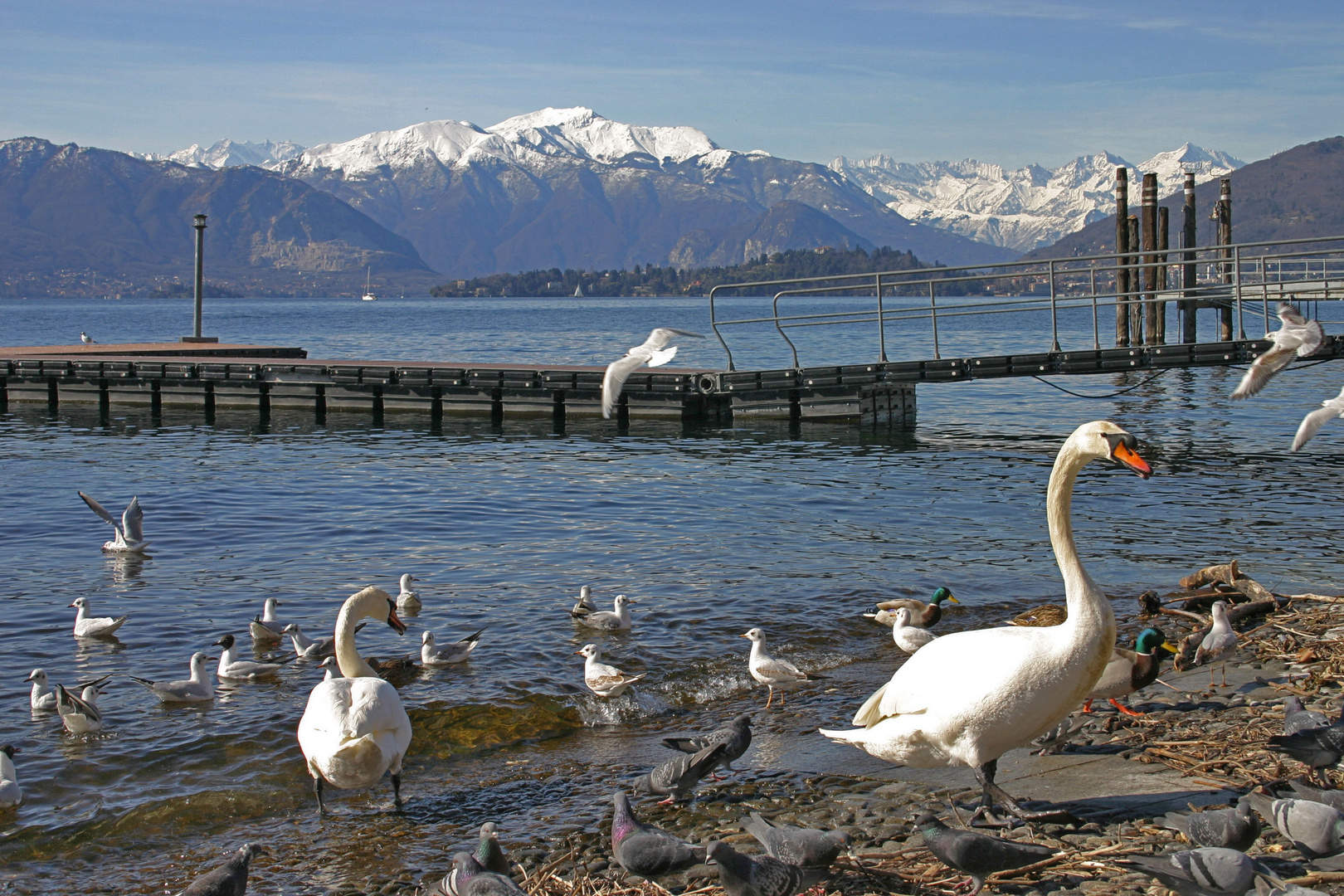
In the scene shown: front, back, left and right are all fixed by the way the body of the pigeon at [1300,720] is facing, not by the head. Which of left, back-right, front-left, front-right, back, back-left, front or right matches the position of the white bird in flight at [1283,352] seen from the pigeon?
right

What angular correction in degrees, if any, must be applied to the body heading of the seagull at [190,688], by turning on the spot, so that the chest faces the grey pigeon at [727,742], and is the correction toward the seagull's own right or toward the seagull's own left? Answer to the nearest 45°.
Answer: approximately 45° to the seagull's own right

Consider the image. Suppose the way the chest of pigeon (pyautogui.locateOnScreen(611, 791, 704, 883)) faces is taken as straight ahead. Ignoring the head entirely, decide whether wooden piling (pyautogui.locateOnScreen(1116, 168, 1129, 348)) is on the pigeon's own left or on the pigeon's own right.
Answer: on the pigeon's own right

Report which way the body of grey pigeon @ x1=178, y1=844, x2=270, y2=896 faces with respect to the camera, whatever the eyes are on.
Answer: to the viewer's right

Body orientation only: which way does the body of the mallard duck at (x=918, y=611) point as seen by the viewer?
to the viewer's right

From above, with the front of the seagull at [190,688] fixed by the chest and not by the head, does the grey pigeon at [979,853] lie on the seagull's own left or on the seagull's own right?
on the seagull's own right

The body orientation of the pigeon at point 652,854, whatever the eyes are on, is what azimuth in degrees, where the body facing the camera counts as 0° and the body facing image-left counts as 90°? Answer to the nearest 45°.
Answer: approximately 90°

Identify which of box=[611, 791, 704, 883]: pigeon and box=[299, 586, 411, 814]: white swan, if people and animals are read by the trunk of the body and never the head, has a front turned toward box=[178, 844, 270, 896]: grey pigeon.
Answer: the pigeon

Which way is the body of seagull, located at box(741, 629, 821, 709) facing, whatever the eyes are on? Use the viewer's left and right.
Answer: facing to the left of the viewer

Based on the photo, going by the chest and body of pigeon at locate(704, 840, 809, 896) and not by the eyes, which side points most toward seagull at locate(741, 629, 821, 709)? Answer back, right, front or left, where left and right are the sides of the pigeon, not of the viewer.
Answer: right

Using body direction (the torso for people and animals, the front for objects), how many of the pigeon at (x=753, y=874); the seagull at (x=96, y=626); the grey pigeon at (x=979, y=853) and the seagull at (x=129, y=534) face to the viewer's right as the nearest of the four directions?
0

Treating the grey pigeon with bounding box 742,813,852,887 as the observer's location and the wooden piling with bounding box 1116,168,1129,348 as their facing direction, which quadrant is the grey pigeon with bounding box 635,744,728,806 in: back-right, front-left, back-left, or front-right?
front-left

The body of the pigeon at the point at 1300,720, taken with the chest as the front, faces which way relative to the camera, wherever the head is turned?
to the viewer's left
